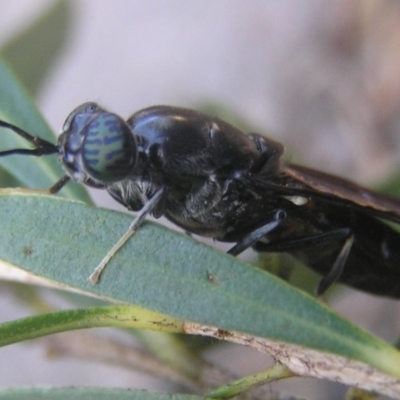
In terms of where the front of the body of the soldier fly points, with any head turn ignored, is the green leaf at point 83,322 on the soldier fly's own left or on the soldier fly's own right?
on the soldier fly's own left

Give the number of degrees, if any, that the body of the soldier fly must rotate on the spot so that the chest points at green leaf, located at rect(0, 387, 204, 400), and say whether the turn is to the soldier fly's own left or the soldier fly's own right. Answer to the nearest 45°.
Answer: approximately 90° to the soldier fly's own left

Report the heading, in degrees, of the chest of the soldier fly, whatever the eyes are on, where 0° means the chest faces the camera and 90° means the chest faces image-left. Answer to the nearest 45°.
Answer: approximately 90°
